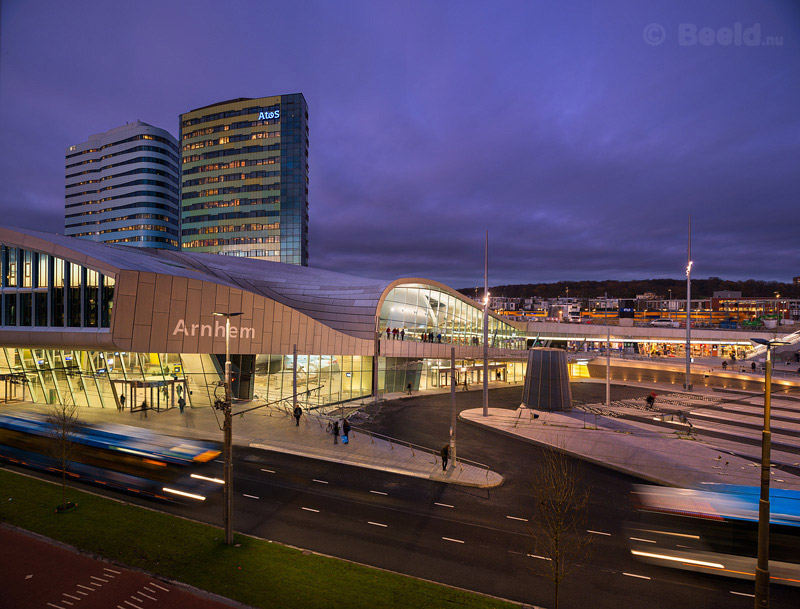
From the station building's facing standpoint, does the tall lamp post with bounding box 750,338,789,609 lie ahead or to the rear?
ahead

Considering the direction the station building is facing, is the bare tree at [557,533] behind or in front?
in front

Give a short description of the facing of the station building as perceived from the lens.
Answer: facing the viewer and to the right of the viewer
